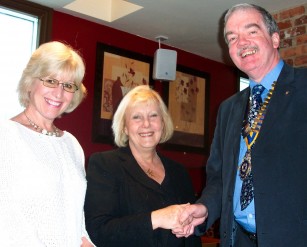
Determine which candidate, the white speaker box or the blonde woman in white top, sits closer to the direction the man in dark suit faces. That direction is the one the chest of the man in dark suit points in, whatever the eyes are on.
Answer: the blonde woman in white top

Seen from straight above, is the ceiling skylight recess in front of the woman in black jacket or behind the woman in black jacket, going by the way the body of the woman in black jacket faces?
behind

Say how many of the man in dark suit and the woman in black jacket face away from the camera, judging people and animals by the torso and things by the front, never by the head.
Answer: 0

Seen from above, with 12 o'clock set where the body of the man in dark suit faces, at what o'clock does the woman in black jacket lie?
The woman in black jacket is roughly at 2 o'clock from the man in dark suit.

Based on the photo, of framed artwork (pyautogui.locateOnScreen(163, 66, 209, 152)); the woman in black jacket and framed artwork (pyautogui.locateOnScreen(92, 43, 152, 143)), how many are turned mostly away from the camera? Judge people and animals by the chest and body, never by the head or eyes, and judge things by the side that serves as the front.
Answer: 0

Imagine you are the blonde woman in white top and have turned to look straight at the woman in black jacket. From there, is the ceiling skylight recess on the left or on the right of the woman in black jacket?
left

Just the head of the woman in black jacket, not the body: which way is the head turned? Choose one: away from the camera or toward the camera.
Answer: toward the camera

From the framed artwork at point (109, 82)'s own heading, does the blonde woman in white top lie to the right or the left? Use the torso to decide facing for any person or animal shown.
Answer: on its right

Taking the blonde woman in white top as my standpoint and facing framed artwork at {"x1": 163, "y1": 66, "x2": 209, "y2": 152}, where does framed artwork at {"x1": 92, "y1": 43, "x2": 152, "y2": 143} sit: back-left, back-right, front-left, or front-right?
front-left

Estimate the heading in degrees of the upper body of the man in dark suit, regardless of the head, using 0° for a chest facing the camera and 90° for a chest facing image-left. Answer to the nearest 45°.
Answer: approximately 45°

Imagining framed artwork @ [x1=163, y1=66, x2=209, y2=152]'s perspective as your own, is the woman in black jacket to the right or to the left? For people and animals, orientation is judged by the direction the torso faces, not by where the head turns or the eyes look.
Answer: on its right

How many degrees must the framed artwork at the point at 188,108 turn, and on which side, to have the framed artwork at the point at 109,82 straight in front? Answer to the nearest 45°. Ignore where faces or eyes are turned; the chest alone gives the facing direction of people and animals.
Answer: approximately 90° to its right

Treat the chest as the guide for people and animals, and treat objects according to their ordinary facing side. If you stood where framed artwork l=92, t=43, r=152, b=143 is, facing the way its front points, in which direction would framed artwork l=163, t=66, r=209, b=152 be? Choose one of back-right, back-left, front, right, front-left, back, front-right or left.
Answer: left

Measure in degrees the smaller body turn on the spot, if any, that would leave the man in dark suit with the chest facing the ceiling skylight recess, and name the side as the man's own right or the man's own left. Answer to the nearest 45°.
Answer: approximately 90° to the man's own right

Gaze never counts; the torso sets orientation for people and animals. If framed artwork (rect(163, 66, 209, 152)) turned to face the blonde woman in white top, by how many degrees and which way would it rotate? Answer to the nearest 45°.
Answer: approximately 45° to its right

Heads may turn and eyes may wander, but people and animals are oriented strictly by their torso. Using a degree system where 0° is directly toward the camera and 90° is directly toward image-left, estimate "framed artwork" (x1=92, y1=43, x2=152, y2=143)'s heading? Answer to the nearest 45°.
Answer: approximately 315°

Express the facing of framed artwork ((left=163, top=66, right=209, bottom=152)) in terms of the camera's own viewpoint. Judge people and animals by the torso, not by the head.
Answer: facing the viewer and to the right of the viewer
